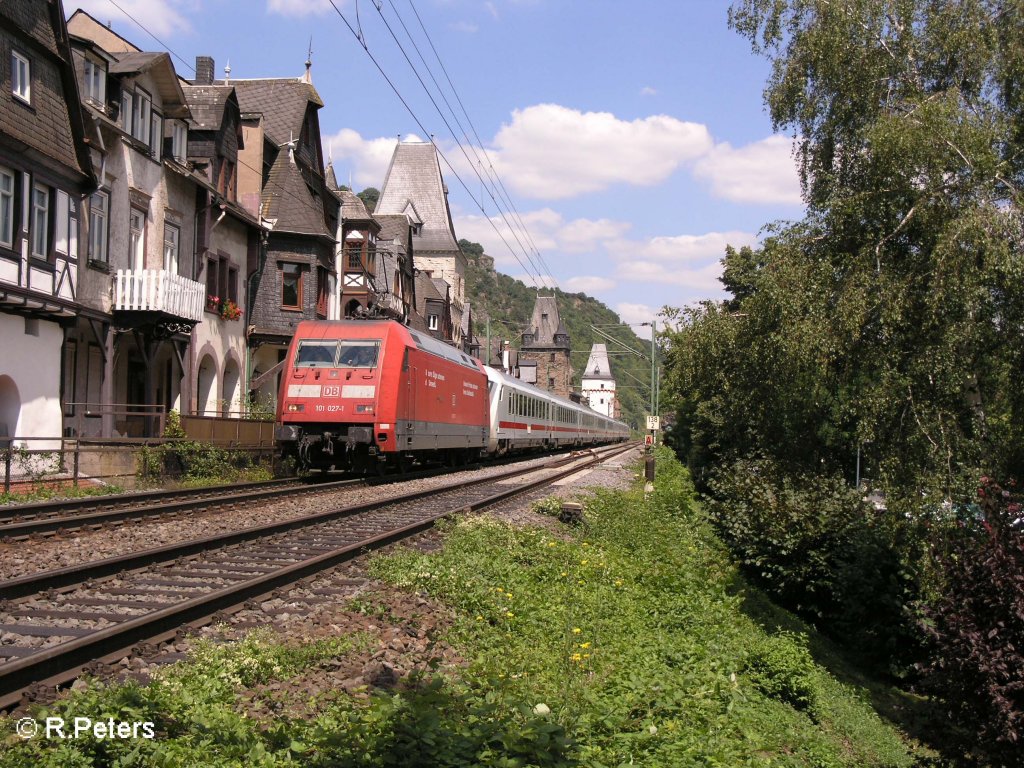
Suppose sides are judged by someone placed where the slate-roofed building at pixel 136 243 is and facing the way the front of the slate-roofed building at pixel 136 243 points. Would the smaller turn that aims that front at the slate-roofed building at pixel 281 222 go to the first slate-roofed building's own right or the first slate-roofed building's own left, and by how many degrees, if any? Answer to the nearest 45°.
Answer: approximately 90° to the first slate-roofed building's own left

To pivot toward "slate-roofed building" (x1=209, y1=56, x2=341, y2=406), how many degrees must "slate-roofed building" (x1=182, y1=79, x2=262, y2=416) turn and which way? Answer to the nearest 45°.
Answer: approximately 90° to its left

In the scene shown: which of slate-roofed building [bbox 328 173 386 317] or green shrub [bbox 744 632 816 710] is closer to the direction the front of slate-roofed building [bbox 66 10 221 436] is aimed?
the green shrub

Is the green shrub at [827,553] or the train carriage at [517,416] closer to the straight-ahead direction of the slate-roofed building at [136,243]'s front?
the green shrub

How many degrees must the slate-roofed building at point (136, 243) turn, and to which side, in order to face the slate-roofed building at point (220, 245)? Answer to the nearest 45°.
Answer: approximately 90° to its left

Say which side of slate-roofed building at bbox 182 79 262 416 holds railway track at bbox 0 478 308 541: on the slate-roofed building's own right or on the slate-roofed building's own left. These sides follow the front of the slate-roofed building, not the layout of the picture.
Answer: on the slate-roofed building's own right

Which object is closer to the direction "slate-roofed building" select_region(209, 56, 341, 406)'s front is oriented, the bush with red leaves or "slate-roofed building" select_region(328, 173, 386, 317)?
the bush with red leaves

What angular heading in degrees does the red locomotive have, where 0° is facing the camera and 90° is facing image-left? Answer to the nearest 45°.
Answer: approximately 0°

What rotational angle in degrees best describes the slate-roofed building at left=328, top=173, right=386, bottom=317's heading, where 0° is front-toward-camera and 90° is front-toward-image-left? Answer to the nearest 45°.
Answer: approximately 315°

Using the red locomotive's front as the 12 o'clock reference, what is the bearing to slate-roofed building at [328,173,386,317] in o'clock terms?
The slate-roofed building is roughly at 6 o'clock from the red locomotive.

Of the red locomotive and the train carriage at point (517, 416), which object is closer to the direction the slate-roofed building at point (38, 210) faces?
the red locomotive
